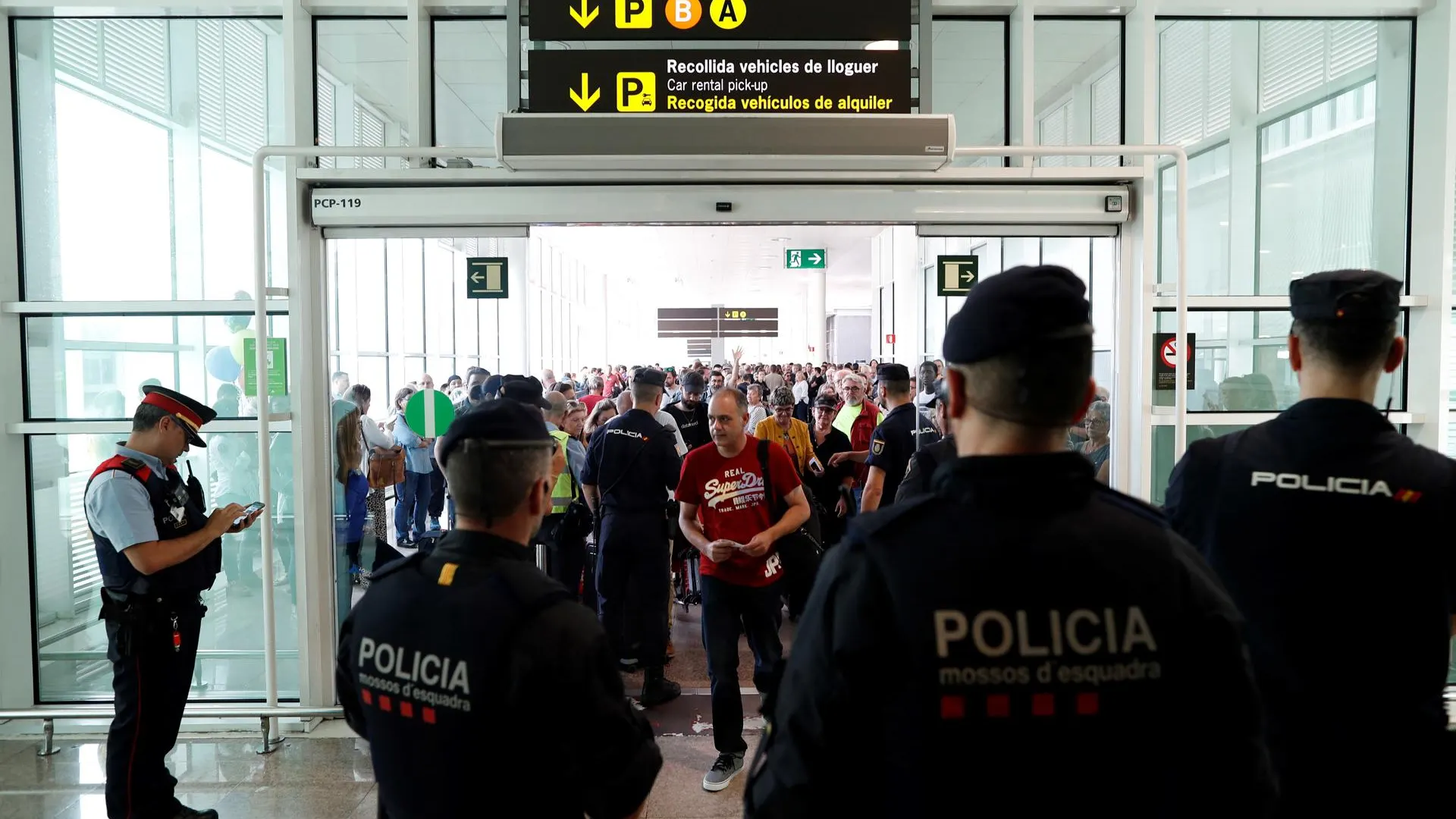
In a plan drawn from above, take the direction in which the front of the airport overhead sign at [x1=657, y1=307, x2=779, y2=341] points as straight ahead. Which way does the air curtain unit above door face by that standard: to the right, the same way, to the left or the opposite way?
the same way

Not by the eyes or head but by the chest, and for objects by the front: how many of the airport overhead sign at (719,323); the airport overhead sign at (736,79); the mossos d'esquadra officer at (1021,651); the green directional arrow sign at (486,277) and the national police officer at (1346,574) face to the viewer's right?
0

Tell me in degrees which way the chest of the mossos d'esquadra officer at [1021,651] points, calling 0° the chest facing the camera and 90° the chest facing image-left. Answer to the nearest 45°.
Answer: approximately 180°

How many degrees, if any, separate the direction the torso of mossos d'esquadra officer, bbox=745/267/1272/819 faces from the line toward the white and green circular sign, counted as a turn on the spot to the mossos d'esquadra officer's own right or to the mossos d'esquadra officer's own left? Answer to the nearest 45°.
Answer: approximately 45° to the mossos d'esquadra officer's own left

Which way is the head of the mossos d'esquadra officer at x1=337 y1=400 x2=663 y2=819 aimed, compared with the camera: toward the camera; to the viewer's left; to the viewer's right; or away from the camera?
away from the camera

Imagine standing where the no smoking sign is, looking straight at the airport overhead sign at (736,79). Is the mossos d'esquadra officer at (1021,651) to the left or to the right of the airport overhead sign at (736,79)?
left

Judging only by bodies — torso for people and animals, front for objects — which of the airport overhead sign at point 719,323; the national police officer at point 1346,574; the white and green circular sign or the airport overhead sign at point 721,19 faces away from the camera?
the national police officer

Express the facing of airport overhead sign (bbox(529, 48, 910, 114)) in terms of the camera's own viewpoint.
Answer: facing the viewer

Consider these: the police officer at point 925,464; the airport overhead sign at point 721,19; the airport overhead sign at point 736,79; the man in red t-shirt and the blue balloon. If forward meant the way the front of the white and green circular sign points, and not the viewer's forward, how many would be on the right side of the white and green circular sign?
1

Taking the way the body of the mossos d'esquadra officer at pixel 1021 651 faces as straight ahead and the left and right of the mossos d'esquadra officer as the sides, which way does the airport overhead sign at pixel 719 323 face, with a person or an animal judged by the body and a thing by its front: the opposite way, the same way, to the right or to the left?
the opposite way

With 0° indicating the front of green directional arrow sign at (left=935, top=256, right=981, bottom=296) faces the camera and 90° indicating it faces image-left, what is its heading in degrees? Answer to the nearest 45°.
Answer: approximately 0°

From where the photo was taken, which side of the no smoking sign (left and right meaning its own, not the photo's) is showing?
front

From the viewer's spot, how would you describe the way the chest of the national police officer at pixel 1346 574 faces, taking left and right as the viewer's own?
facing away from the viewer

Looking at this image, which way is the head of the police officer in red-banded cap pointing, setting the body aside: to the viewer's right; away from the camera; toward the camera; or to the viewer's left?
to the viewer's right
